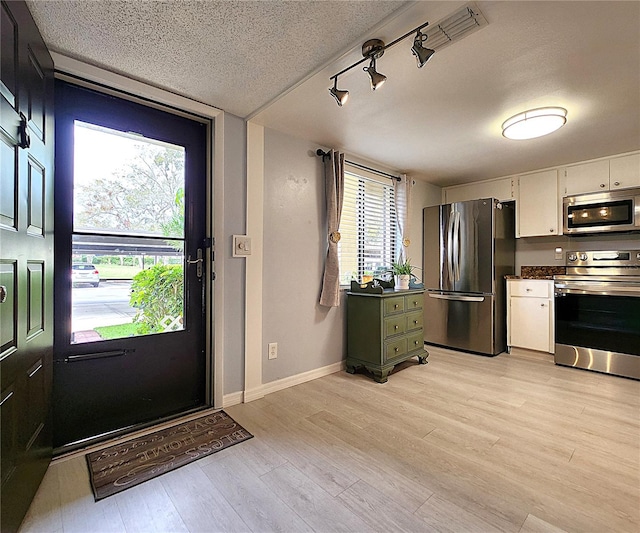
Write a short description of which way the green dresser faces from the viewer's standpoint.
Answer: facing the viewer and to the right of the viewer

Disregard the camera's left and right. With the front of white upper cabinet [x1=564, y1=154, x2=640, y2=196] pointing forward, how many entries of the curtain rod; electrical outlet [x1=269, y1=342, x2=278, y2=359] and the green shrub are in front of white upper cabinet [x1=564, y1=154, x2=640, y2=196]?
3

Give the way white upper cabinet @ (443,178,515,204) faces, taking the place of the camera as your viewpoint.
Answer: facing the viewer and to the left of the viewer

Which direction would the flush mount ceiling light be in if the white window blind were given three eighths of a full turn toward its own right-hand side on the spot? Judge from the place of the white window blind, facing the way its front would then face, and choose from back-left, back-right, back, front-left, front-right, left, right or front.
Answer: back-left

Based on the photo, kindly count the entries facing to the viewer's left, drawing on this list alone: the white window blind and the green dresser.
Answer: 0

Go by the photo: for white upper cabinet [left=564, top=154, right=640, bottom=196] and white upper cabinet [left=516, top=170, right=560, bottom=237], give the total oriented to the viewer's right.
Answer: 0

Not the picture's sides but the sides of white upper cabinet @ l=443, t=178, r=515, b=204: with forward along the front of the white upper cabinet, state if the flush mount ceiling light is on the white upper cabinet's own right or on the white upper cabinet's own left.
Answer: on the white upper cabinet's own left

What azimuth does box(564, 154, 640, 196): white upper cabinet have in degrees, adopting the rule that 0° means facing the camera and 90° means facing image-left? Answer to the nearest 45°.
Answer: approximately 45°

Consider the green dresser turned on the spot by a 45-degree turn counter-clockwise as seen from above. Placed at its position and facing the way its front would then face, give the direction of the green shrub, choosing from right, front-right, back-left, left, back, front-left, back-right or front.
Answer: back-right

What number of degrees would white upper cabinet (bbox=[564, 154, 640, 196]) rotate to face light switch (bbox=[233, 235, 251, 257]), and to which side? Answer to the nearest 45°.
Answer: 0° — it already faces it
